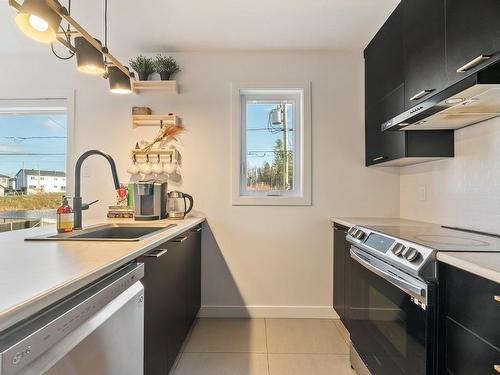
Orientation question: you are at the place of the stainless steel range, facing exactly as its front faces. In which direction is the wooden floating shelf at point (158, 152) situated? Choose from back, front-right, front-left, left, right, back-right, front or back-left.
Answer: front-right

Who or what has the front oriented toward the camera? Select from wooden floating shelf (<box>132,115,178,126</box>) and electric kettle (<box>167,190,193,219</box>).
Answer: the wooden floating shelf

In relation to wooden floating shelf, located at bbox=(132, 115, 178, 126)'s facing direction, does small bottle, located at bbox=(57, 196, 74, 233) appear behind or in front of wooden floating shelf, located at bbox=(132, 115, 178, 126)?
in front

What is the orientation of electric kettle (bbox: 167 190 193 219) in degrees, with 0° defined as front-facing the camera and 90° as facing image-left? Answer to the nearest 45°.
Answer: approximately 90°

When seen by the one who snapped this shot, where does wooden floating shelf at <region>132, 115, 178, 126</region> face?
facing the viewer

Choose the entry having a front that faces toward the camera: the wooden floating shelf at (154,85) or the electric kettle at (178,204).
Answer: the wooden floating shelf

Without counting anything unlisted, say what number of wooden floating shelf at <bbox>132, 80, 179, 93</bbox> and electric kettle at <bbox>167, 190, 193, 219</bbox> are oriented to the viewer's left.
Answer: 1

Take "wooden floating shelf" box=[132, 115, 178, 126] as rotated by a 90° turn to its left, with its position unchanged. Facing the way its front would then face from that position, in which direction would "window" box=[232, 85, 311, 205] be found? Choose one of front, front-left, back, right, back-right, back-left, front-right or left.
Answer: front

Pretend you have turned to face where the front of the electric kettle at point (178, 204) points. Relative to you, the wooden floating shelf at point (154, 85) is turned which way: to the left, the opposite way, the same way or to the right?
to the left

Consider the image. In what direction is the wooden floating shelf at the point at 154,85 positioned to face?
toward the camera

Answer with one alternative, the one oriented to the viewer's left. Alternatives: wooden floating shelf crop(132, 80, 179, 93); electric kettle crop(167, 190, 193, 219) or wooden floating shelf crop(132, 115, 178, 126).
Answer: the electric kettle

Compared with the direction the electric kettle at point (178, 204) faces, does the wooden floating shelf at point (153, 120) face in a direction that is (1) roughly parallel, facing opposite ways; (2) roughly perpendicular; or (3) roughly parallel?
roughly perpendicular

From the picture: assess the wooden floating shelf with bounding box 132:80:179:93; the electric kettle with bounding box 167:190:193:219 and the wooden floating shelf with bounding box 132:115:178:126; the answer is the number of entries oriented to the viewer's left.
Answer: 1

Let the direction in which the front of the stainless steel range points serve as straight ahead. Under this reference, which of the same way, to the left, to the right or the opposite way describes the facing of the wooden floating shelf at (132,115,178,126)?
to the left

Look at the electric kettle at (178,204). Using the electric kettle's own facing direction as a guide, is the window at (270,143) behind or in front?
behind

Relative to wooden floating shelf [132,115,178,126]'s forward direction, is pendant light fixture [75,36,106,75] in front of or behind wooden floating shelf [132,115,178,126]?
in front
